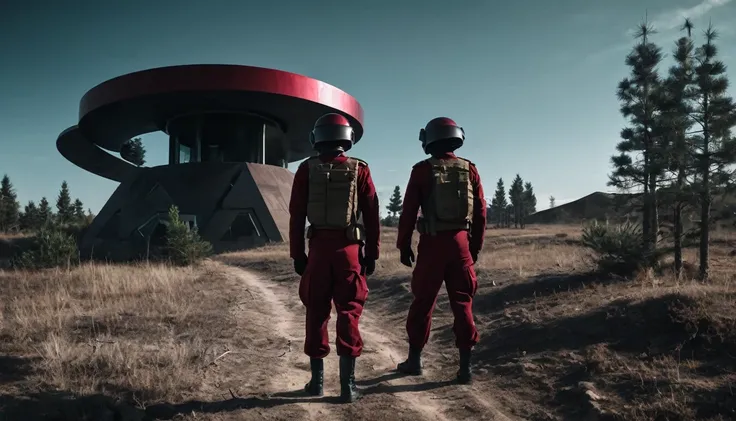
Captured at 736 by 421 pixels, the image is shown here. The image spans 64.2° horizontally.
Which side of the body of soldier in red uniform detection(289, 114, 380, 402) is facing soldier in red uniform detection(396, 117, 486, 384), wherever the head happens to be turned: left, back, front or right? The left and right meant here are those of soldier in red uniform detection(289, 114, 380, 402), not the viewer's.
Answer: right

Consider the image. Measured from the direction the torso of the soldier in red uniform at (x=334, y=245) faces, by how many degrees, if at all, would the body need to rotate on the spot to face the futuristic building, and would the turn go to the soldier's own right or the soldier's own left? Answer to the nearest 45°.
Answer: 0° — they already face it

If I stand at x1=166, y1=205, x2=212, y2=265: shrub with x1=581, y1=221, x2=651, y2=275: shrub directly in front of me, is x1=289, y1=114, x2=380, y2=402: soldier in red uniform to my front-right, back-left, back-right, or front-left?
front-right

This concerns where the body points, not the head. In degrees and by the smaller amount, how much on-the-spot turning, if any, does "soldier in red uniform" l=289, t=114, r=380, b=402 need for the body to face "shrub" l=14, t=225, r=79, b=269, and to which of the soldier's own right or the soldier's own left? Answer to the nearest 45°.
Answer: approximately 45° to the soldier's own left

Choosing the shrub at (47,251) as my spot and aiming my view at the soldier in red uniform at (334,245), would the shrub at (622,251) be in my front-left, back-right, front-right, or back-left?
front-left

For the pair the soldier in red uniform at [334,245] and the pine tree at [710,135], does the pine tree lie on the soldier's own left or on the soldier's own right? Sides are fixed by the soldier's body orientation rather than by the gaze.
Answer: on the soldier's own right

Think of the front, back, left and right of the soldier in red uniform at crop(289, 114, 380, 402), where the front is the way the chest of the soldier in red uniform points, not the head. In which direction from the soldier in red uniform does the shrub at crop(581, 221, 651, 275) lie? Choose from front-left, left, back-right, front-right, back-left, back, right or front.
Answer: front-right

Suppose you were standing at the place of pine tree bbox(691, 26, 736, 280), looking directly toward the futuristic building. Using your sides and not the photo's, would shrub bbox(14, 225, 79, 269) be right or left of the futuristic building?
left

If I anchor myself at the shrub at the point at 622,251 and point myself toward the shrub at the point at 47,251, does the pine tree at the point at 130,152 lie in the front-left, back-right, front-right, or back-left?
front-right

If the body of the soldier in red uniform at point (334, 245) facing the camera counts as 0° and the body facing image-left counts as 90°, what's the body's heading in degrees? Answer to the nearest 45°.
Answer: approximately 180°

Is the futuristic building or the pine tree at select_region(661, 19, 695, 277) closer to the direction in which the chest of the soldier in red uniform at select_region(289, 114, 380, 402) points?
the futuristic building

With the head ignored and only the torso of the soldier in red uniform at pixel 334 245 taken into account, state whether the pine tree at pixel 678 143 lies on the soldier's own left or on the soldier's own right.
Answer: on the soldier's own right

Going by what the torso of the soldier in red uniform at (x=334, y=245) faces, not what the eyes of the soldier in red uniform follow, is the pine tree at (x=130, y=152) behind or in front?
in front
